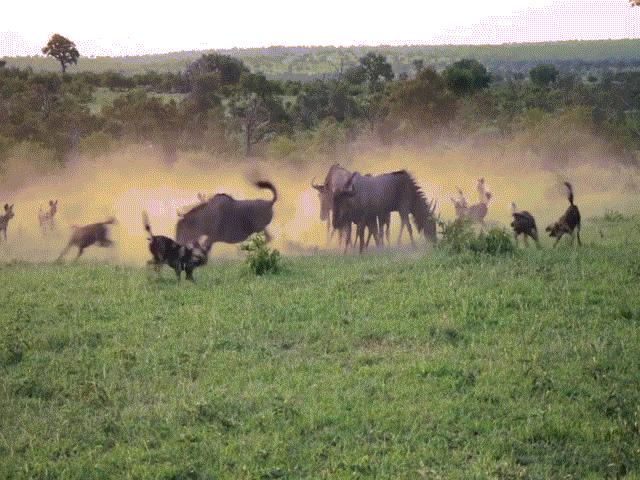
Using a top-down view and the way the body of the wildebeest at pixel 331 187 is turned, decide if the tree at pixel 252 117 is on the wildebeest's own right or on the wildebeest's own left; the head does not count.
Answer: on the wildebeest's own right

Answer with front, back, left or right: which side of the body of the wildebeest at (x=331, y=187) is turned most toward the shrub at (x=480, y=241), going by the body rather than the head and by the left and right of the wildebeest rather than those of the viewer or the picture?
left

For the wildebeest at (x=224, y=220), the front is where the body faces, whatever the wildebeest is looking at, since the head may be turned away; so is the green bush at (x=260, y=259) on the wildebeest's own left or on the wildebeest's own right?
on the wildebeest's own left

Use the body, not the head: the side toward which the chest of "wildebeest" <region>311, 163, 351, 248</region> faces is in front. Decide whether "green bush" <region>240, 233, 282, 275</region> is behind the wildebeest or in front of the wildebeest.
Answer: in front

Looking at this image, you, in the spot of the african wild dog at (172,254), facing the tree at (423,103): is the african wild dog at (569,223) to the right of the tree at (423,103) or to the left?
right

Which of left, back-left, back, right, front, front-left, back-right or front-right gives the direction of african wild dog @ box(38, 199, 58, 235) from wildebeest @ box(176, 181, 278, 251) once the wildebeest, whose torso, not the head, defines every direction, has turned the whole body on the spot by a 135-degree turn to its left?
back

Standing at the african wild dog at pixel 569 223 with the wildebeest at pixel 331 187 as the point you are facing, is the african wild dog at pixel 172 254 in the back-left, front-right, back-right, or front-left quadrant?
front-left

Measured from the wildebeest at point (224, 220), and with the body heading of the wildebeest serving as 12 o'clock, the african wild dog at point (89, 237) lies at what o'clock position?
The african wild dog is roughly at 12 o'clock from the wildebeest.

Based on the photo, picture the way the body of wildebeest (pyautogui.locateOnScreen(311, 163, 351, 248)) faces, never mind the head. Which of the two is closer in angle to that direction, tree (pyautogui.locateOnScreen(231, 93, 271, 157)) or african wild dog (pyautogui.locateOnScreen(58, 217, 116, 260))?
the african wild dog

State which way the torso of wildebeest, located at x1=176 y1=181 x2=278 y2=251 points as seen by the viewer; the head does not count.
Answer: to the viewer's left

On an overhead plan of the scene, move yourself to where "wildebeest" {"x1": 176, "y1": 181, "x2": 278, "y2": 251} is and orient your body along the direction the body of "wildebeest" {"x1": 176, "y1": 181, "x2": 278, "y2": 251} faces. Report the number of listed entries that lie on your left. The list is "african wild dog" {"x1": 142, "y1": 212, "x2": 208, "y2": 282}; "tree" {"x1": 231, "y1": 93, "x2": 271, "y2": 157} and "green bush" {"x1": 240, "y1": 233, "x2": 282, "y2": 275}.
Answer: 2

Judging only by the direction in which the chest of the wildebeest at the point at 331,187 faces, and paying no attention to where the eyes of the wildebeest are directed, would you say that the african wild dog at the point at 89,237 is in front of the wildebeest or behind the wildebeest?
in front

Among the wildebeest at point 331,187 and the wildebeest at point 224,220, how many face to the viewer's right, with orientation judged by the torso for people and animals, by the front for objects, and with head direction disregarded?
0

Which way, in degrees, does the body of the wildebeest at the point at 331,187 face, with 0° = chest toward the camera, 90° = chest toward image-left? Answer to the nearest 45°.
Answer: approximately 45°
